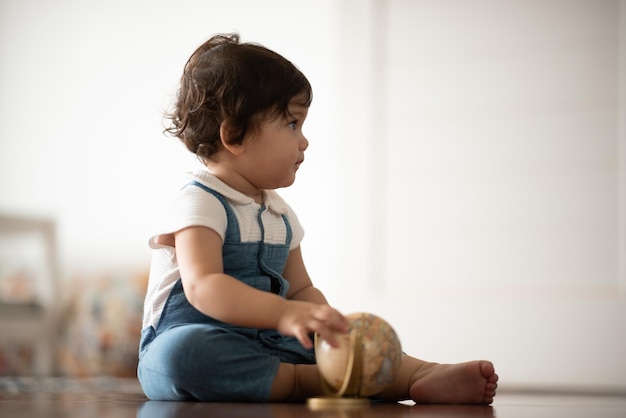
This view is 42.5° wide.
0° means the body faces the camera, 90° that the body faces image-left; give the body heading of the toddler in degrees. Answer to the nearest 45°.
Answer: approximately 315°

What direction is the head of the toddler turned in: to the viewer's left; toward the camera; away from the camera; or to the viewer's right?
to the viewer's right
